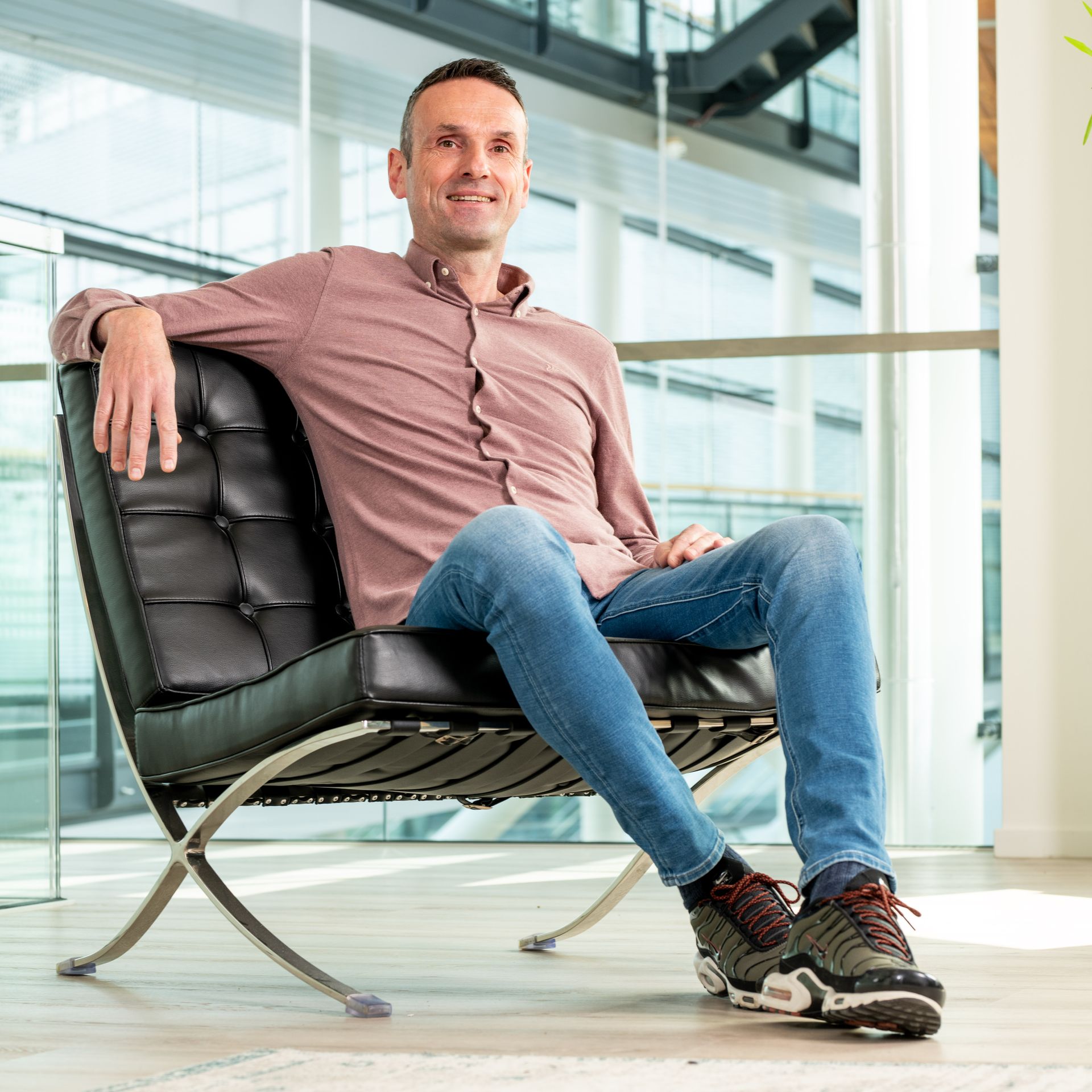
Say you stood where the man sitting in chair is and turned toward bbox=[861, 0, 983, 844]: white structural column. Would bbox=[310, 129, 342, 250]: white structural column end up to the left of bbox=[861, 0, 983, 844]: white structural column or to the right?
left

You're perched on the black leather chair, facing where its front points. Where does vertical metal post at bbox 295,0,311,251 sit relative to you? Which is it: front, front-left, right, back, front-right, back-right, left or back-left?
back-left

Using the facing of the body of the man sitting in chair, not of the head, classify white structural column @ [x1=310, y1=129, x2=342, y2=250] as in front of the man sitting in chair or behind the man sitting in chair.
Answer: behind

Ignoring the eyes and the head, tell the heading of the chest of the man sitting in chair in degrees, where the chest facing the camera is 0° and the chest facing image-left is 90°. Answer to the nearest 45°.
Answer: approximately 315°

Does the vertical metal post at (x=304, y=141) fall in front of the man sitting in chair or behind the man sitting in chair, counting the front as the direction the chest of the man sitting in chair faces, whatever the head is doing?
behind

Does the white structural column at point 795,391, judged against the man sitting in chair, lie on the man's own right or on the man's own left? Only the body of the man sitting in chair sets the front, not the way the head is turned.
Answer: on the man's own left

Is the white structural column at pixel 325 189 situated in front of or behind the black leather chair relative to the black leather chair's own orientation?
behind

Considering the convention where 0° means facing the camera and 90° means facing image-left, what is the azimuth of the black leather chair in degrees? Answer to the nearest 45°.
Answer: approximately 315°

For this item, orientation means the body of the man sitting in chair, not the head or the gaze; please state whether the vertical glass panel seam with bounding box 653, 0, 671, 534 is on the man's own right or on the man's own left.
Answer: on the man's own left
